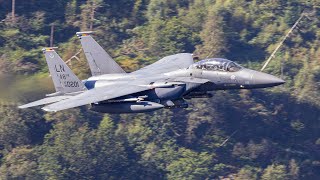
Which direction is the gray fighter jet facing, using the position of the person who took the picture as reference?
facing the viewer and to the right of the viewer
